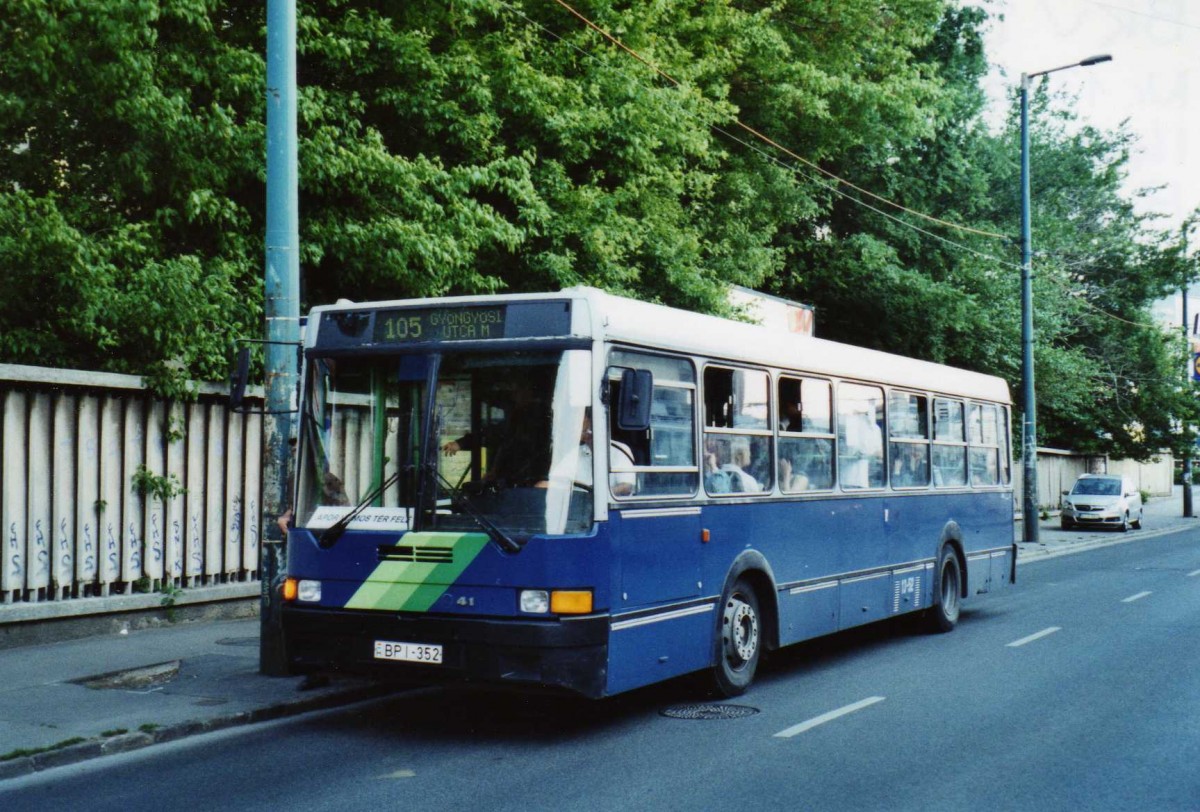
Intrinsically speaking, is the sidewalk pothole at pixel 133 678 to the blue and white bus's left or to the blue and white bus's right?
on its right

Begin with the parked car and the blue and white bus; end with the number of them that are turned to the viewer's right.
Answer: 0

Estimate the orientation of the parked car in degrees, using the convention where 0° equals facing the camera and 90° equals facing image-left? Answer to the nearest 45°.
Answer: approximately 45°

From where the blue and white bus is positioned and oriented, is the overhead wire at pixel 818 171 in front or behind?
behind

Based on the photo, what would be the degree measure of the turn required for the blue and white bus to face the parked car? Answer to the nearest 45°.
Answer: approximately 180°

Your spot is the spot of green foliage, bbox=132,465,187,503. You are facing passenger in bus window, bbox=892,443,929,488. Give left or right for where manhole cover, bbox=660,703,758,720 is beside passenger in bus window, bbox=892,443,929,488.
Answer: right

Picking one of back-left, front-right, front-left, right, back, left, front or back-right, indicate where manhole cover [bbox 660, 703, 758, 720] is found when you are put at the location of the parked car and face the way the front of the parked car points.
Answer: front-left

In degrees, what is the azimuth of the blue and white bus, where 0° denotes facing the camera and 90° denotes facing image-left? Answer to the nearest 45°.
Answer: approximately 45°
